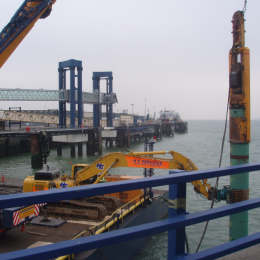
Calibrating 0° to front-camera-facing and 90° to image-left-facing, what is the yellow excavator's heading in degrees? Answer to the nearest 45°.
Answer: approximately 270°

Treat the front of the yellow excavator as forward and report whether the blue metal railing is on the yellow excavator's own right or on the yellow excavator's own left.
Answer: on the yellow excavator's own right
